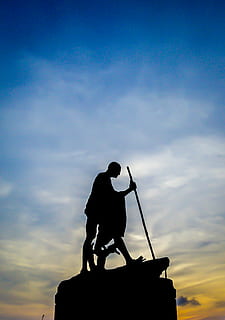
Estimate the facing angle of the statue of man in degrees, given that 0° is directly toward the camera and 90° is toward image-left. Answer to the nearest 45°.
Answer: approximately 270°
